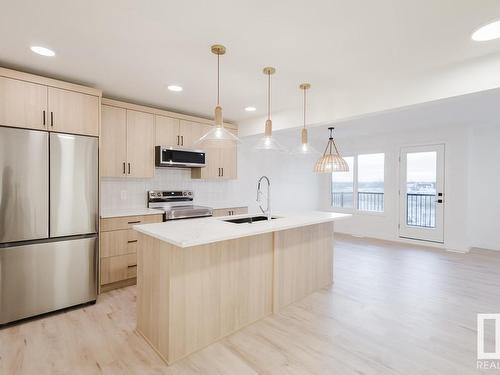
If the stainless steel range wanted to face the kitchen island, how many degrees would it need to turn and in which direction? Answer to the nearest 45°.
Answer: approximately 45° to its right

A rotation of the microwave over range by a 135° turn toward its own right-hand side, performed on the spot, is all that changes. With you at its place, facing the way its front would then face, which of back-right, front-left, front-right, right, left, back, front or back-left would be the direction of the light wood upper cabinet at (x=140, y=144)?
front

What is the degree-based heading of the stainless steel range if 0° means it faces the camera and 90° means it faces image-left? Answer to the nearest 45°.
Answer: approximately 315°

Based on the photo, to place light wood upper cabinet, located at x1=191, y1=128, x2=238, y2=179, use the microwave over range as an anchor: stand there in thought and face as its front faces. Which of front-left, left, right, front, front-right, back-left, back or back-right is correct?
left

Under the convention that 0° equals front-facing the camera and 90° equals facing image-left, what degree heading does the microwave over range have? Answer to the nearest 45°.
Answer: approximately 315°

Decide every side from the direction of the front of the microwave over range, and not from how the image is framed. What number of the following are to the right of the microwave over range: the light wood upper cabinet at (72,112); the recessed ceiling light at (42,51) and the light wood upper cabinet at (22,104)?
3

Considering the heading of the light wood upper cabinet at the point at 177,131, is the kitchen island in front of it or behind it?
in front

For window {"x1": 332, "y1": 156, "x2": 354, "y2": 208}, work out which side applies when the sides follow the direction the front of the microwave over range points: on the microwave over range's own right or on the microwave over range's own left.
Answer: on the microwave over range's own left

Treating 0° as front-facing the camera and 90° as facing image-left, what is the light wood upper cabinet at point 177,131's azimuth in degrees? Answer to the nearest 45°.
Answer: approximately 315°

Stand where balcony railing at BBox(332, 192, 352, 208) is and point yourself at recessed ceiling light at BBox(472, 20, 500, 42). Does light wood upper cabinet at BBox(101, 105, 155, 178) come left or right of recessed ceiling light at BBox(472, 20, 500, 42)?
right

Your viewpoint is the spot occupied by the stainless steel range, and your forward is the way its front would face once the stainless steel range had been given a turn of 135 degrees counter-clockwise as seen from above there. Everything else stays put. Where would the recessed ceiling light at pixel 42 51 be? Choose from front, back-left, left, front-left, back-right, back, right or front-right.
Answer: back-left

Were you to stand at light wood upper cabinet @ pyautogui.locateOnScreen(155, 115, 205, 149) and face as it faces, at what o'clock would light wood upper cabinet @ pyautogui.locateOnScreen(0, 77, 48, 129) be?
light wood upper cabinet @ pyautogui.locateOnScreen(0, 77, 48, 129) is roughly at 3 o'clock from light wood upper cabinet @ pyautogui.locateOnScreen(155, 115, 205, 149).

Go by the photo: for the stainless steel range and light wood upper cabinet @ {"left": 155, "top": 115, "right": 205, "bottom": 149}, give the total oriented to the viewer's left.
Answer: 0
